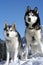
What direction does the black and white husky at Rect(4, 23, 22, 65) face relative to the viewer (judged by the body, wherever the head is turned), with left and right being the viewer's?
facing the viewer and to the left of the viewer
